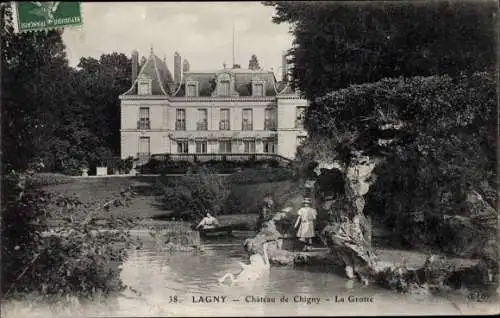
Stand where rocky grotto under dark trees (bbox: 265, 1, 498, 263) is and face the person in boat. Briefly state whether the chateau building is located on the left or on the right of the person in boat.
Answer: right
